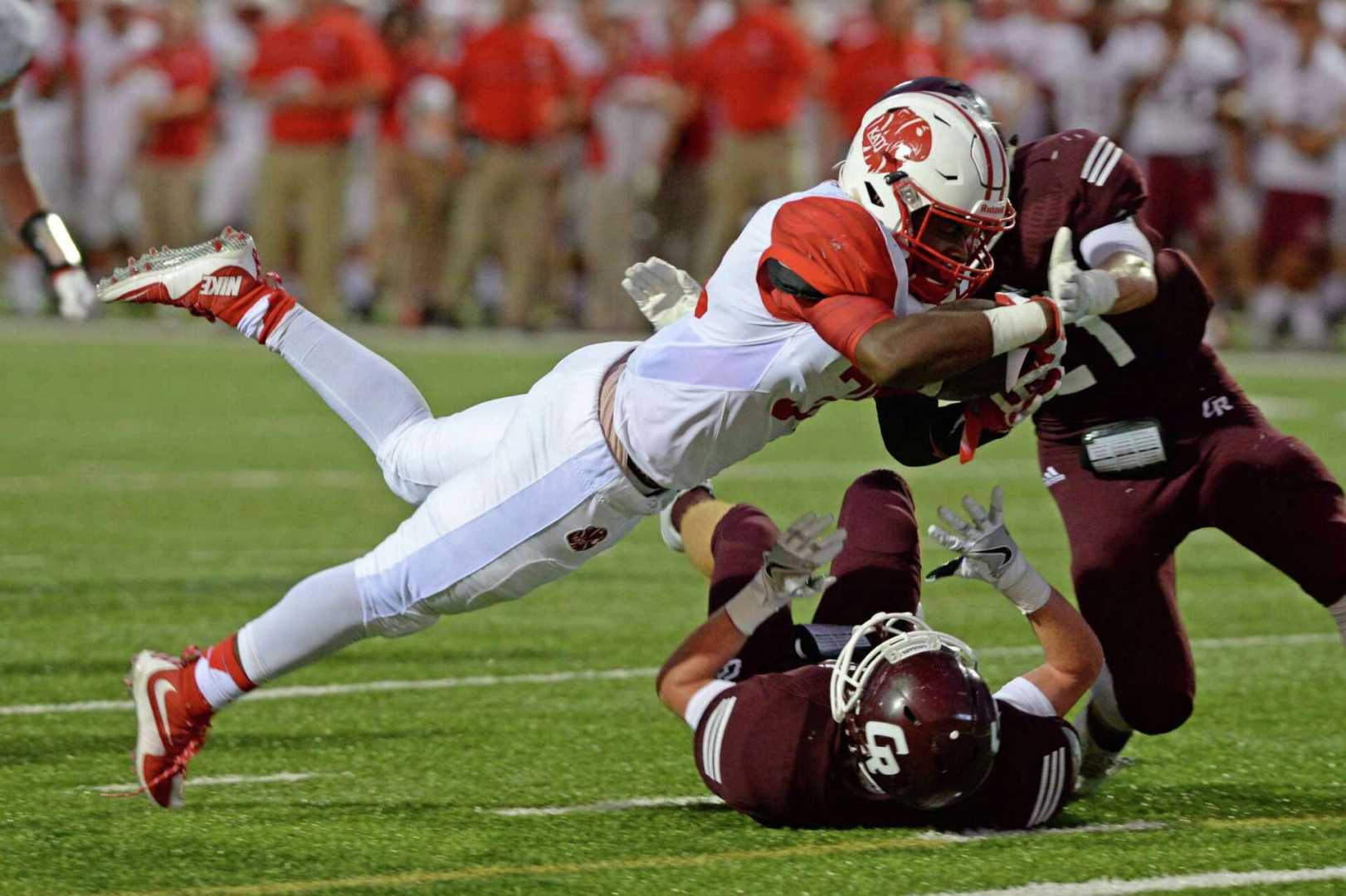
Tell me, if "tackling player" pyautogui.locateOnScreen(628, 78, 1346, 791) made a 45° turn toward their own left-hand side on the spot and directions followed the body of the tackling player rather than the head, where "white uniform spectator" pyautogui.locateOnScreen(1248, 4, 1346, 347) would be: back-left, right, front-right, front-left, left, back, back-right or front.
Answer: back

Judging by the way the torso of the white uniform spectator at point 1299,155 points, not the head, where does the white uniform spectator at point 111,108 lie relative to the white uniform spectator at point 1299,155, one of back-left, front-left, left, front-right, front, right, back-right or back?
right

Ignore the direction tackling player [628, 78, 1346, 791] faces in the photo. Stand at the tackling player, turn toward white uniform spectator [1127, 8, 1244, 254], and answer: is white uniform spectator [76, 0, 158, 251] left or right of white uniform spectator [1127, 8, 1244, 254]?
left

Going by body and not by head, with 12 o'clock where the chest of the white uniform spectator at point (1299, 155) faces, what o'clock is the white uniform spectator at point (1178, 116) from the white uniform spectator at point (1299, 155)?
the white uniform spectator at point (1178, 116) is roughly at 3 o'clock from the white uniform spectator at point (1299, 155).

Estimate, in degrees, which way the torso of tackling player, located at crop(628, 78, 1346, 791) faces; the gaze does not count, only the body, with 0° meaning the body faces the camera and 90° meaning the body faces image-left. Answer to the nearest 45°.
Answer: approximately 45°

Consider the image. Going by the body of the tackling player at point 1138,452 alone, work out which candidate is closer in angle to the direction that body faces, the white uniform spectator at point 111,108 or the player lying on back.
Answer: the player lying on back

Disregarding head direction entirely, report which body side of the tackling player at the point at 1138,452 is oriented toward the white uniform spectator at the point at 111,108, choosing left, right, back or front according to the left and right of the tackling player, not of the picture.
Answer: right
